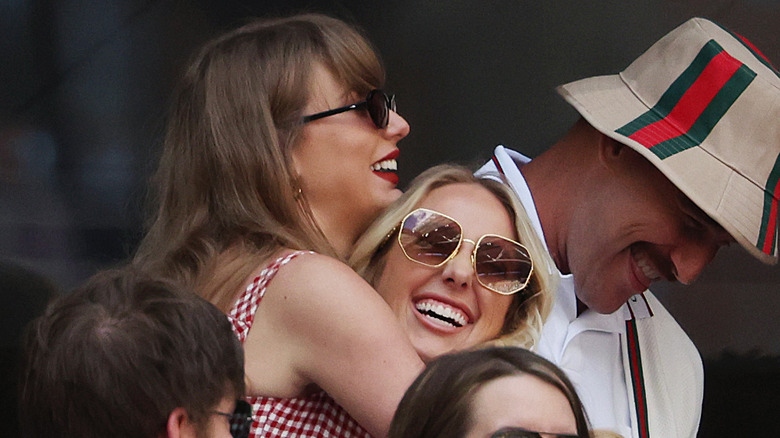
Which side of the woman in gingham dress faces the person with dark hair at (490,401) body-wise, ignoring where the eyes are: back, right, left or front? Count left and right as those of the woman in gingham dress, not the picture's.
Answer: right

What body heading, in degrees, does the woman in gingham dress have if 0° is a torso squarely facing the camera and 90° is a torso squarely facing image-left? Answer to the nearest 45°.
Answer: approximately 270°

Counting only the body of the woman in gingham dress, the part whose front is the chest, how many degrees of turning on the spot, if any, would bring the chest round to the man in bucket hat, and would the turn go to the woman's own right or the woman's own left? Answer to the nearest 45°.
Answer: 0° — they already face them

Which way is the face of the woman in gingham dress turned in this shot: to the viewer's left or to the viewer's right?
to the viewer's right
